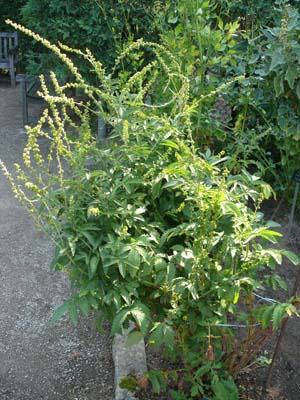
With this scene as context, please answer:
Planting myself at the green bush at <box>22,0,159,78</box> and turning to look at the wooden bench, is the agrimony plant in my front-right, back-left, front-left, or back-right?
front-left

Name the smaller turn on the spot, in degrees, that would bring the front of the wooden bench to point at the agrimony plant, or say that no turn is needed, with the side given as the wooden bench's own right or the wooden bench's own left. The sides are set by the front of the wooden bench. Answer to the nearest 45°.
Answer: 0° — it already faces it
